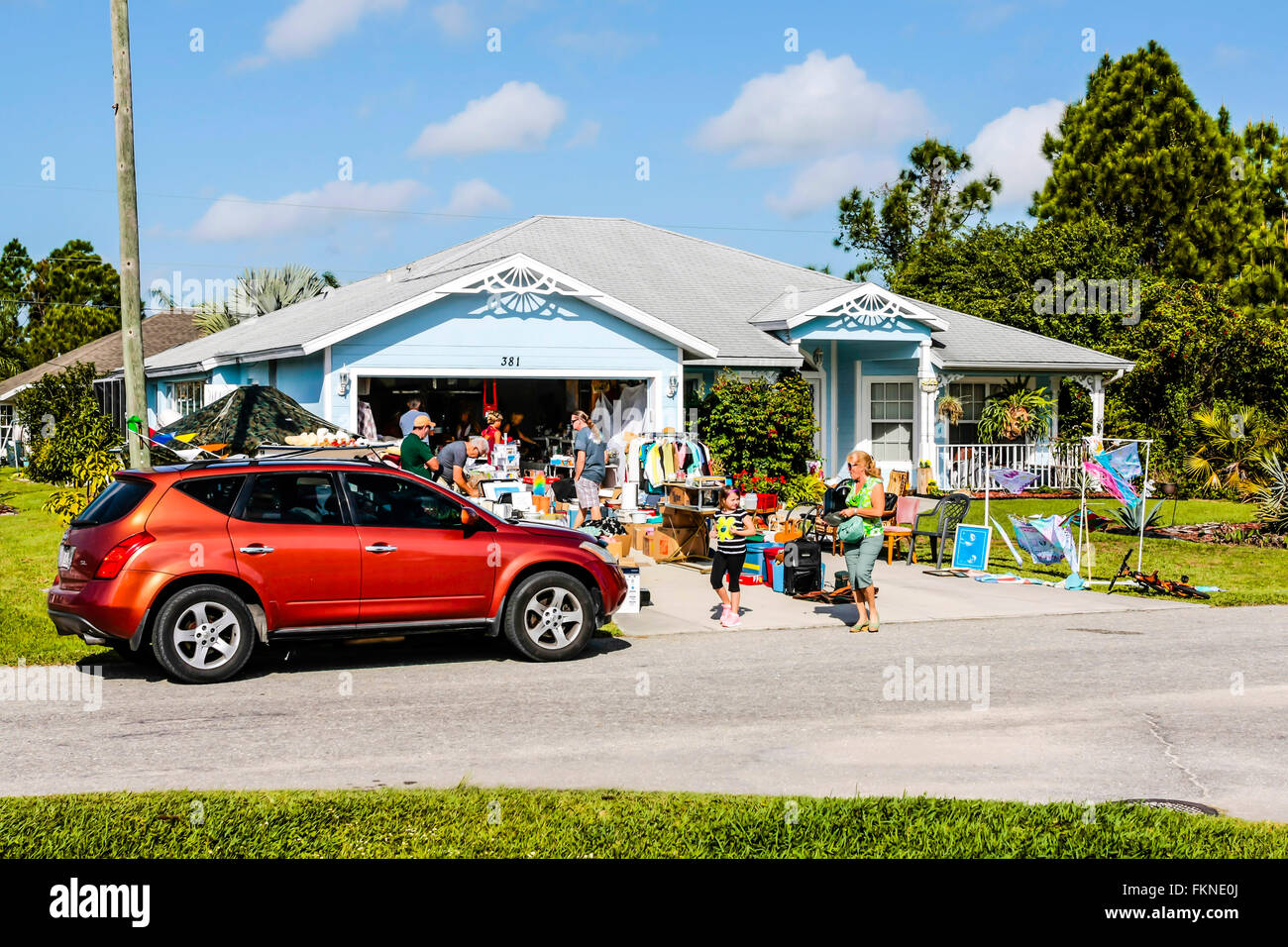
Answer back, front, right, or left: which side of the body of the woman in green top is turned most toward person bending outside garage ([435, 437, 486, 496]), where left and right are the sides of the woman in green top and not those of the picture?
right

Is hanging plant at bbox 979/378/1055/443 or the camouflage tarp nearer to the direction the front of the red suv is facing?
the hanging plant

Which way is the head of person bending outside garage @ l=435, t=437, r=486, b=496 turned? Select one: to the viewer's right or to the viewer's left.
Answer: to the viewer's right

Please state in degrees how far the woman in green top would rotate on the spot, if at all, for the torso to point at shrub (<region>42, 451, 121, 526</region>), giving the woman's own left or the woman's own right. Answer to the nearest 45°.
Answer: approximately 45° to the woman's own right

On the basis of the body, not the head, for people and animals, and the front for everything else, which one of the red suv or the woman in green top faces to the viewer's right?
the red suv

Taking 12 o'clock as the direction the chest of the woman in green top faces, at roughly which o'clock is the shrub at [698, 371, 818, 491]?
The shrub is roughly at 4 o'clock from the woman in green top.

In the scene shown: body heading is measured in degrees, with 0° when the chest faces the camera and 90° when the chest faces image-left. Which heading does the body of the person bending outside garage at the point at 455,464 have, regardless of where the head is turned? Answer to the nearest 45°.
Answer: approximately 270°

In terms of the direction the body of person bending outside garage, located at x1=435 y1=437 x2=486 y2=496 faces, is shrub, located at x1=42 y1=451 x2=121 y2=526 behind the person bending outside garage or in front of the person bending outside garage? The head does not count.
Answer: behind

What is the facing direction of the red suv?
to the viewer's right

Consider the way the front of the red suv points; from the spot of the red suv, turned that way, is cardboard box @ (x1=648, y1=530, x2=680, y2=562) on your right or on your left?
on your left

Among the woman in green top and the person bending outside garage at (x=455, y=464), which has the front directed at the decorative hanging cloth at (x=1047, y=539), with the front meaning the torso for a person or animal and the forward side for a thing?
the person bending outside garage
